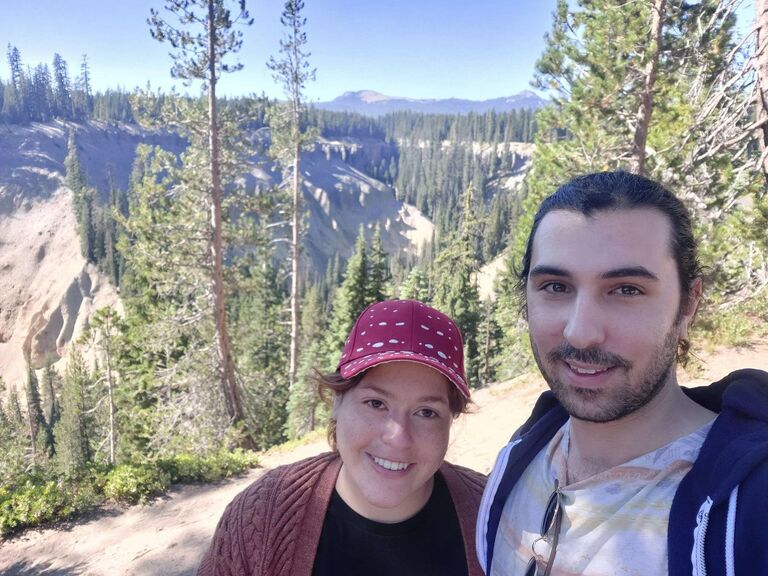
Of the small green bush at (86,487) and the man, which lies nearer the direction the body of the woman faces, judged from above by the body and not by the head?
the man

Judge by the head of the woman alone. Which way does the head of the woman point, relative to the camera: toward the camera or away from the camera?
toward the camera

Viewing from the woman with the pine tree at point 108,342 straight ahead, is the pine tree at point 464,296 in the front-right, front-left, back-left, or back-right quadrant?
front-right

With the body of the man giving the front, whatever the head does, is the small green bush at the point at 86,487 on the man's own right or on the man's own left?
on the man's own right

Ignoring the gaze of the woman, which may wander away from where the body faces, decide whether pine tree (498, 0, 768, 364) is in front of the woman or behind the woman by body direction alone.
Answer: behind

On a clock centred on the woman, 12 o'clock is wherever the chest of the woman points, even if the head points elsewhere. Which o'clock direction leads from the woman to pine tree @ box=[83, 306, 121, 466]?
The pine tree is roughly at 5 o'clock from the woman.

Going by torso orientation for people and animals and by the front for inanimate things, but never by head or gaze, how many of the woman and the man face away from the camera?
0

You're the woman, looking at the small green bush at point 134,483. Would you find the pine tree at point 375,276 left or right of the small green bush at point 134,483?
right

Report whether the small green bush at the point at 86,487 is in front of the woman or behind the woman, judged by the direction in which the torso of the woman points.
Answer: behind

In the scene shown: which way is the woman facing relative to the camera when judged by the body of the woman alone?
toward the camera

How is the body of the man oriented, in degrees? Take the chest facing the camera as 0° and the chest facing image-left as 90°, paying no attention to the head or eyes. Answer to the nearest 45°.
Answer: approximately 45°

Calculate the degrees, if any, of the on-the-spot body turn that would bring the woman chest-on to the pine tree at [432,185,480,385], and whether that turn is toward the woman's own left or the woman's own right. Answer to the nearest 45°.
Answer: approximately 180°
